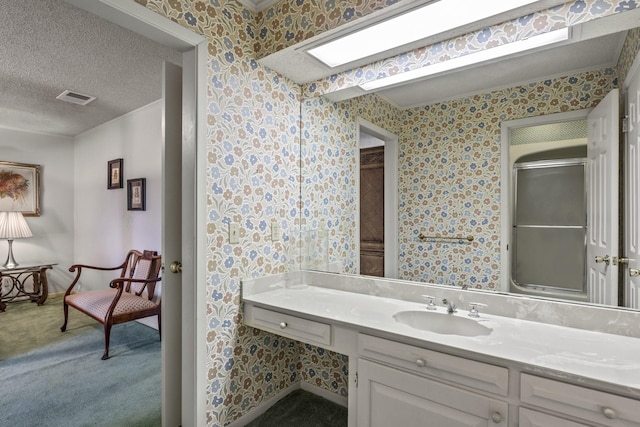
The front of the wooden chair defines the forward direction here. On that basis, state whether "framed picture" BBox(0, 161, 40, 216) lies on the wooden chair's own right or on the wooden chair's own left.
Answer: on the wooden chair's own right

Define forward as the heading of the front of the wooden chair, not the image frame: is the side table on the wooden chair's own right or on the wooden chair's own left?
on the wooden chair's own right

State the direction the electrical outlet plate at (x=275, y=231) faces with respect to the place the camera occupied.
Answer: facing the viewer and to the right of the viewer

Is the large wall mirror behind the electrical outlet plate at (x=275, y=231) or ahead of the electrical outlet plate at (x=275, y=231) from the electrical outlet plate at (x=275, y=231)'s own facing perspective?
ahead

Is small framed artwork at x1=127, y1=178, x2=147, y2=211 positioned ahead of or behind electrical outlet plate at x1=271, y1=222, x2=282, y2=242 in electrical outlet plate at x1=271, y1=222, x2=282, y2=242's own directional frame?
behind

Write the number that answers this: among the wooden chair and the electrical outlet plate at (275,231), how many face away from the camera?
0

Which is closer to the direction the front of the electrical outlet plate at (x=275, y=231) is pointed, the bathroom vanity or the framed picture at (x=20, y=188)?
the bathroom vanity

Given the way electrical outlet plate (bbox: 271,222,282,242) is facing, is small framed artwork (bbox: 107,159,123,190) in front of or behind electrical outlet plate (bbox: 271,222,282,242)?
behind

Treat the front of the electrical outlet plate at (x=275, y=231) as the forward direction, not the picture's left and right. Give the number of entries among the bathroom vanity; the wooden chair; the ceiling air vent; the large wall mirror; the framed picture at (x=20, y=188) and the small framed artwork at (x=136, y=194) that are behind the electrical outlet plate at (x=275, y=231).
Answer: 4

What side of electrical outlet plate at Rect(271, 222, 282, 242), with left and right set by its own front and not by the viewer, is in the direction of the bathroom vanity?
front
